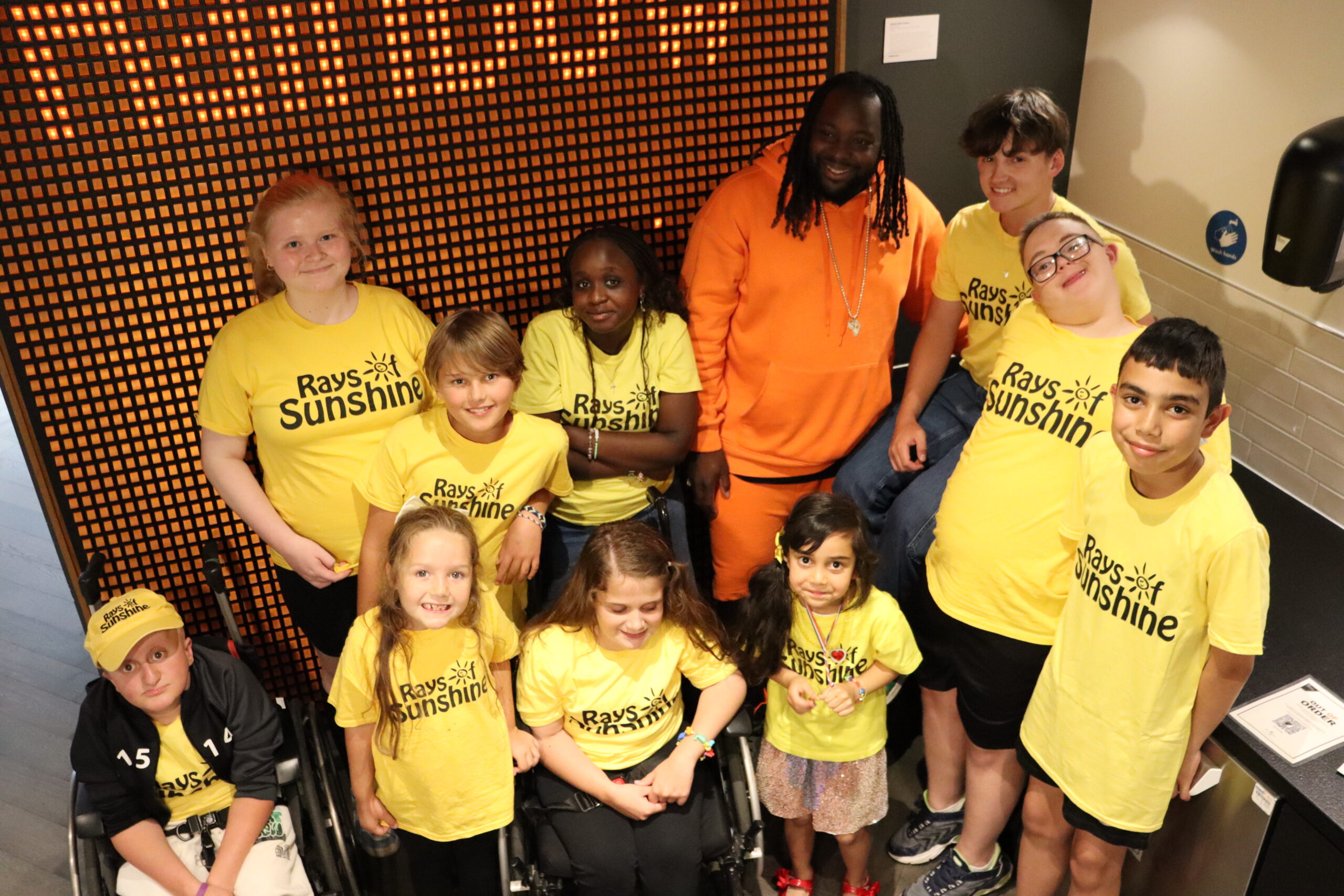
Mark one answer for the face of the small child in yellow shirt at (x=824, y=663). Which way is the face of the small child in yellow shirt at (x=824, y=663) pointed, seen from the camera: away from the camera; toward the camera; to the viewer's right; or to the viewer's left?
toward the camera

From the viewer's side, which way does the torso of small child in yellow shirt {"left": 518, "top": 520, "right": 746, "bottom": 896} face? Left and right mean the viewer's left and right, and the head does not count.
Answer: facing the viewer

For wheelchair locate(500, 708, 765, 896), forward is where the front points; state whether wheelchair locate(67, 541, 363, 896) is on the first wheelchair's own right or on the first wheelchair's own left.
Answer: on the first wheelchair's own right

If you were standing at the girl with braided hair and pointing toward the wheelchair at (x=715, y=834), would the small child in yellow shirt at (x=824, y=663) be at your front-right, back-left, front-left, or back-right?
front-left

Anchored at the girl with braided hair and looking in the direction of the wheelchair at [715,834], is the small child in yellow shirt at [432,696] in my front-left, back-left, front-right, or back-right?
front-right

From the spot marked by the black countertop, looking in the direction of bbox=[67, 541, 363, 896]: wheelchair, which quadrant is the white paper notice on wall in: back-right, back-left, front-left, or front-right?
front-right

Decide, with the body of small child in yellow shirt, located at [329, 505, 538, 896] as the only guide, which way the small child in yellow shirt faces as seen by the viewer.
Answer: toward the camera

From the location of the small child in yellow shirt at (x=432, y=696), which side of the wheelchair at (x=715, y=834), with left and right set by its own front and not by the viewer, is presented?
right

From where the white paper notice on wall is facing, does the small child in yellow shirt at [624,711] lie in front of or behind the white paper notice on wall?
in front

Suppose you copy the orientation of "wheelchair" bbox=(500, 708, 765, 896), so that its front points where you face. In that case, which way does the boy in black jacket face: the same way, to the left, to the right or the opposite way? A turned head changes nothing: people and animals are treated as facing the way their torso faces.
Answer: the same way

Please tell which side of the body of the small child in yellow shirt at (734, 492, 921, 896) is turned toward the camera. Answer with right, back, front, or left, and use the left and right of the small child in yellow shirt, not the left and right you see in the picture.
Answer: front

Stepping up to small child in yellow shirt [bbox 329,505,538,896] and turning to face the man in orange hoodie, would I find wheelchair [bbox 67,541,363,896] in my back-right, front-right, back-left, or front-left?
back-left

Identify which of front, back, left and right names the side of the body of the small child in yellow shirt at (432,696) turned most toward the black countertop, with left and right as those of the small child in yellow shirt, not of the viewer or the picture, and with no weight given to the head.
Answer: left

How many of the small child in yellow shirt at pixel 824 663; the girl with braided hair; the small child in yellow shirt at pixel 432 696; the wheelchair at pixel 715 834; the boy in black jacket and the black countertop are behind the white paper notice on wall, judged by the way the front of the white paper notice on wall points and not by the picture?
0

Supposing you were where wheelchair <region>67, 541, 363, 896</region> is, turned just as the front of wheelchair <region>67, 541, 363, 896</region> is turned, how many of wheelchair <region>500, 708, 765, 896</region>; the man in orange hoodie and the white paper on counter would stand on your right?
0

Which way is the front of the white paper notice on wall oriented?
toward the camera

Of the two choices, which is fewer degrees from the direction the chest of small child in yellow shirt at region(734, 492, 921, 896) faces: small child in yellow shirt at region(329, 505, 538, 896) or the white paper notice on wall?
the small child in yellow shirt

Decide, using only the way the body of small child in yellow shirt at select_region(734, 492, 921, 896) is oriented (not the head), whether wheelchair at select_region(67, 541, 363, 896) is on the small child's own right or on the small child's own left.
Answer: on the small child's own right

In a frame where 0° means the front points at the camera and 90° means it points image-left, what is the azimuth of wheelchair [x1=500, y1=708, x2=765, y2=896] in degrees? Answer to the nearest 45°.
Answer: approximately 0°
